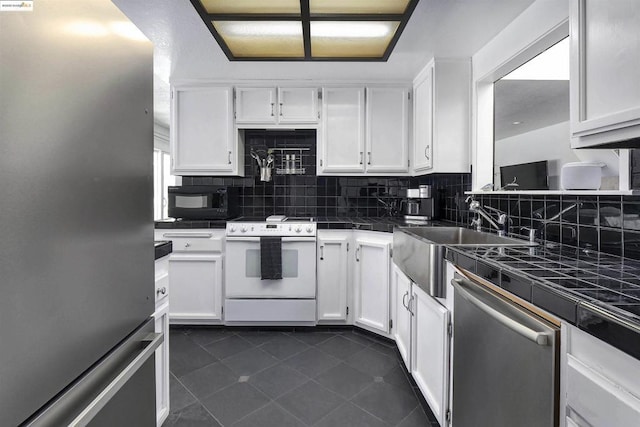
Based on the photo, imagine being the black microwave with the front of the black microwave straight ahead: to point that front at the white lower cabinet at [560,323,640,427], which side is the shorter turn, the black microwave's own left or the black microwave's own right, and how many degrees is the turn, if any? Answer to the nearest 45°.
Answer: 0° — it already faces it

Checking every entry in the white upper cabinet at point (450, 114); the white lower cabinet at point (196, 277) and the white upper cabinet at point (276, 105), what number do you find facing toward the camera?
2

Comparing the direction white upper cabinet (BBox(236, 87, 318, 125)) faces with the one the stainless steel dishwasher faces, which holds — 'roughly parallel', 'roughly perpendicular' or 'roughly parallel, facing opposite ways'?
roughly perpendicular

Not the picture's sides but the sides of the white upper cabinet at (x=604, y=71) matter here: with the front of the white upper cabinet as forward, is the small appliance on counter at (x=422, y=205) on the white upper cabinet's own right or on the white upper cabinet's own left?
on the white upper cabinet's own right

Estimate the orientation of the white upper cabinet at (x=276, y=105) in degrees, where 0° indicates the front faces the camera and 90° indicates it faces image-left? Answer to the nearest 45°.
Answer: approximately 0°
